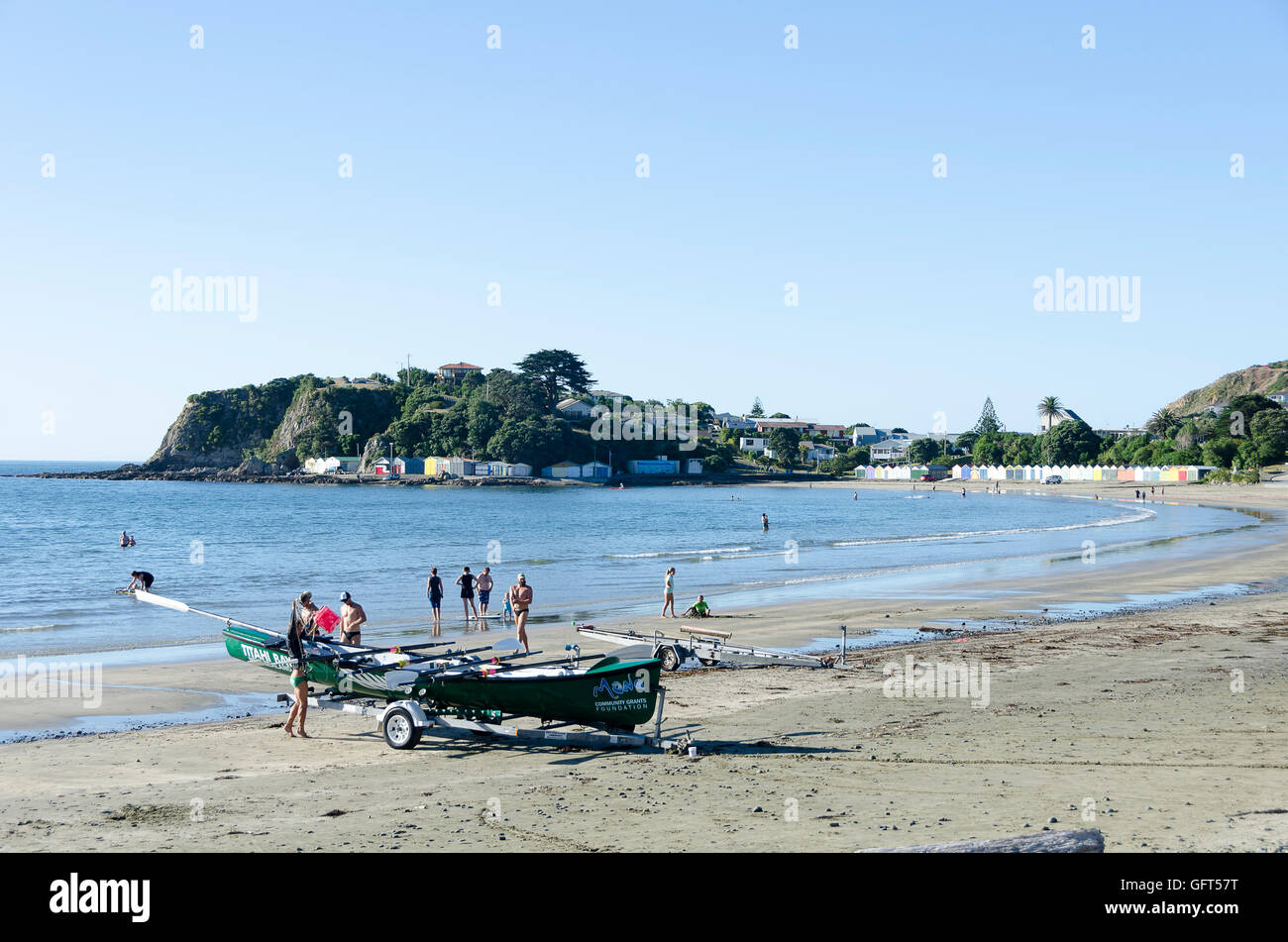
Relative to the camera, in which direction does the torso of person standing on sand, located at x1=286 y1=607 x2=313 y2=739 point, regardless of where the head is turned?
to the viewer's right

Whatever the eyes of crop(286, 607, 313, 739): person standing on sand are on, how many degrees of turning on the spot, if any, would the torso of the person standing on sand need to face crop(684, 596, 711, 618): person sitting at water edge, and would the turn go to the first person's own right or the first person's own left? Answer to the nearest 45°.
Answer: approximately 45° to the first person's own left

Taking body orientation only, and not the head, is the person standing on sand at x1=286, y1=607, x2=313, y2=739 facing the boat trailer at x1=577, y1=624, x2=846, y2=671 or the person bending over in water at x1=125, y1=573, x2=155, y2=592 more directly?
the boat trailer

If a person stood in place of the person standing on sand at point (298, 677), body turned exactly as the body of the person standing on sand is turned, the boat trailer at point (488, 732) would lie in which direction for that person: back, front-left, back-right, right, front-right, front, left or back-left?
front-right

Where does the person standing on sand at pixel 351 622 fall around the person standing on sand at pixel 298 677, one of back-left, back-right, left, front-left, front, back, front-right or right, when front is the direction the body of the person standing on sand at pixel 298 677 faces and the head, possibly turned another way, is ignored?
left

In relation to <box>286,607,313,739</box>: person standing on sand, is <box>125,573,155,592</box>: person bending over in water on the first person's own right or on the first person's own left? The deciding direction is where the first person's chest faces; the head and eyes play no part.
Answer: on the first person's own left
